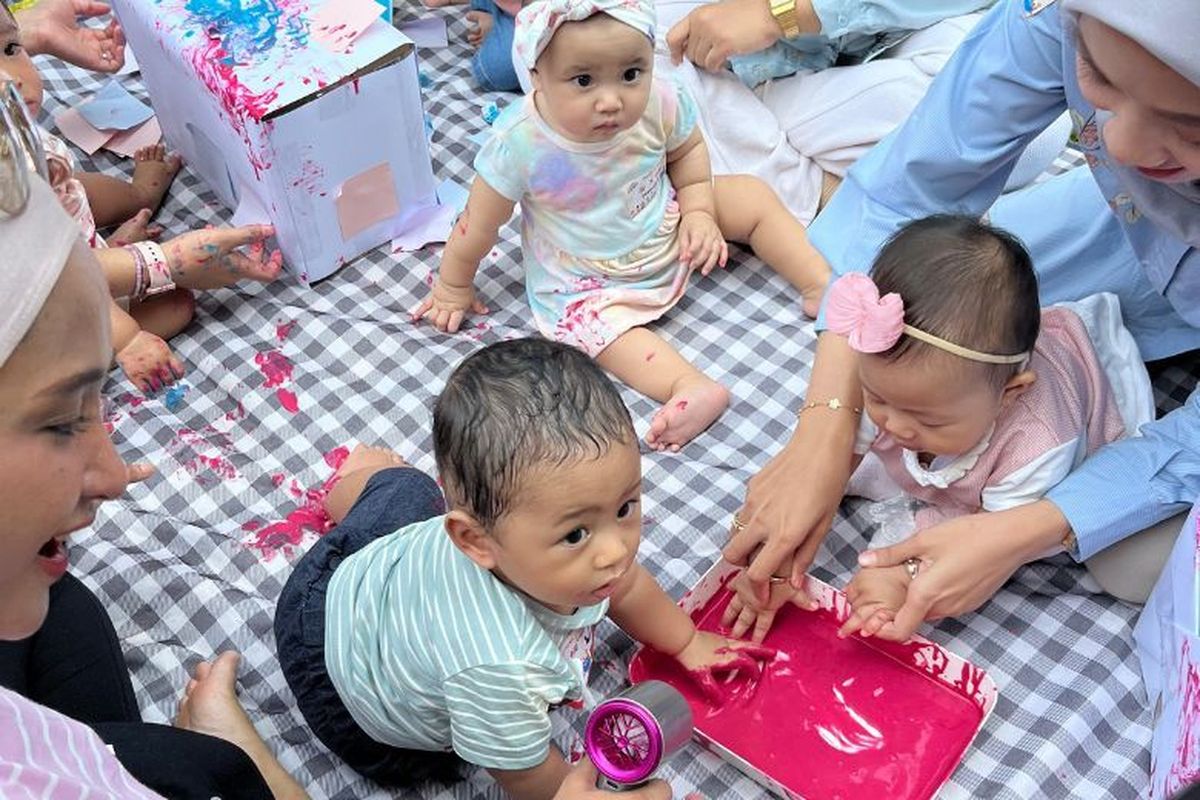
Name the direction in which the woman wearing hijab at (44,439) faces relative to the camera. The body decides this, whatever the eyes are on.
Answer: to the viewer's right

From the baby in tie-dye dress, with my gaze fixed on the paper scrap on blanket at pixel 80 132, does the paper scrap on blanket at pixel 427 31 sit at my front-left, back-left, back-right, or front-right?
front-right

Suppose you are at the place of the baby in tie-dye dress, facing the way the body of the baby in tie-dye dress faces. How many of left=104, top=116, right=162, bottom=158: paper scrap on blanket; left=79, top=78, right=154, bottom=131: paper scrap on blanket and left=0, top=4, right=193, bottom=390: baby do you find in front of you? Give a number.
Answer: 0

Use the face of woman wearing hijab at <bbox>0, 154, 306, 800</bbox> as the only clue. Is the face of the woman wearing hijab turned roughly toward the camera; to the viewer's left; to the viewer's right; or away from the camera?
to the viewer's right

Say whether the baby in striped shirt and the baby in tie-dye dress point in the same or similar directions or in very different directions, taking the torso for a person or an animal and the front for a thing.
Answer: same or similar directions

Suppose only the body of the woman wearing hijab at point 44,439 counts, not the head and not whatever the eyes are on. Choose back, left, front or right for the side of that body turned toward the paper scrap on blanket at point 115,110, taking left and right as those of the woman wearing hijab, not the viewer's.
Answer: left

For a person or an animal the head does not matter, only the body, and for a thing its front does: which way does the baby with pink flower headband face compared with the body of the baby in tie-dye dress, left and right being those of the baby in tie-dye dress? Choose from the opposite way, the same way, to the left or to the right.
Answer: to the right

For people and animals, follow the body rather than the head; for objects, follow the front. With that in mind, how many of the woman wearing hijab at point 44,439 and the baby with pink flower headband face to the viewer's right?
1

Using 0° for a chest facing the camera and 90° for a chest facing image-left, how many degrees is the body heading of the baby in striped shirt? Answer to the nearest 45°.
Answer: approximately 315°

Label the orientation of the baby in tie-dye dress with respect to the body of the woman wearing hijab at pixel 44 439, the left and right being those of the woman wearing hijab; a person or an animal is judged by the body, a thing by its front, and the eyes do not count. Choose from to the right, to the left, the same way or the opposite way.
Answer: to the right

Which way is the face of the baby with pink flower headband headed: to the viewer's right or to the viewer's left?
to the viewer's left

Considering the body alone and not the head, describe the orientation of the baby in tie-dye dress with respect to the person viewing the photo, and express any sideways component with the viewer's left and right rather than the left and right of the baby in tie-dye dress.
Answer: facing the viewer and to the right of the viewer

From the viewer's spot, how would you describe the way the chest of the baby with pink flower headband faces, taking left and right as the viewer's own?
facing the viewer and to the left of the viewer

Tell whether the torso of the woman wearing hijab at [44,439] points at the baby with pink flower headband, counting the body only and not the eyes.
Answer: yes
